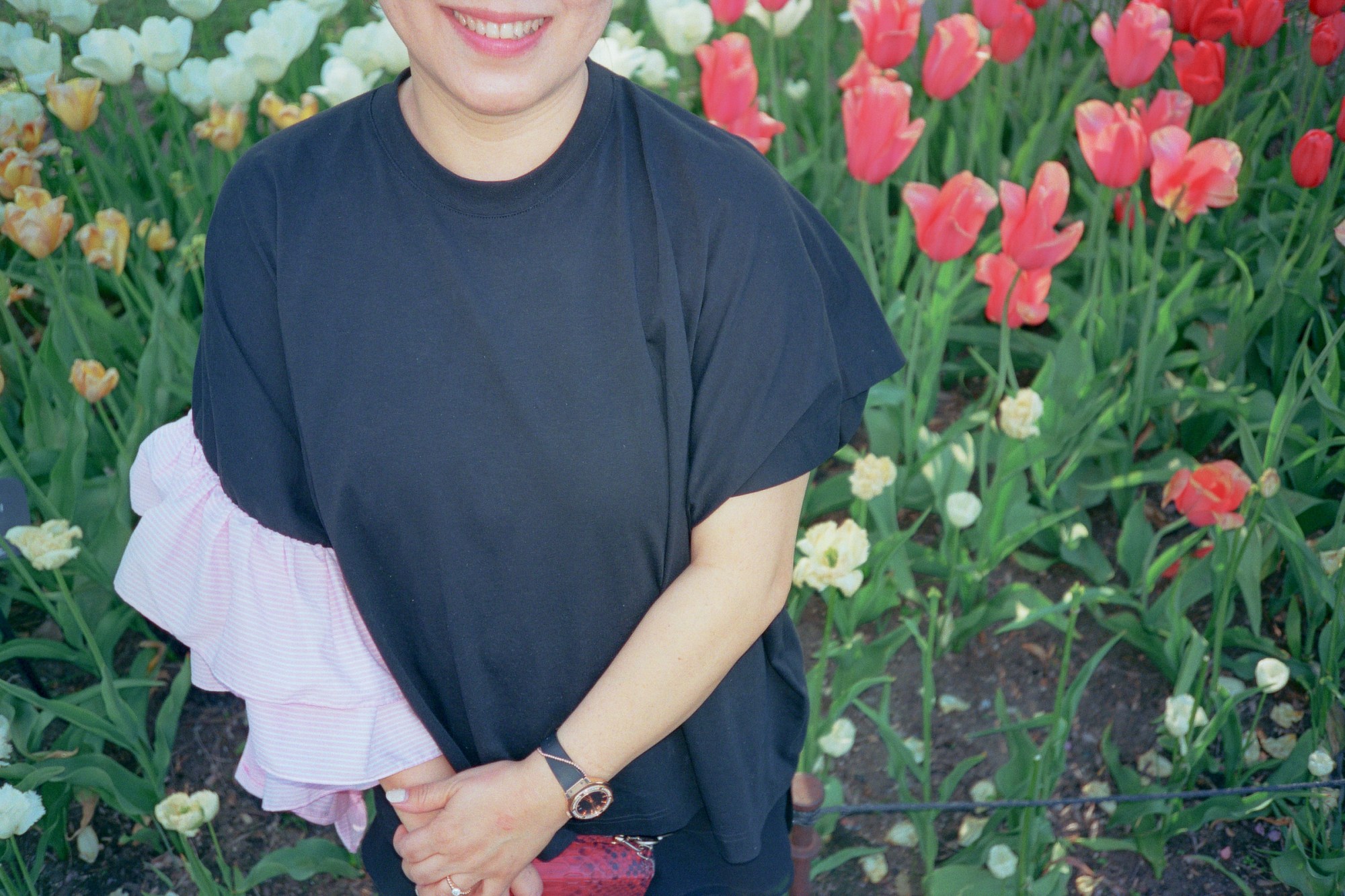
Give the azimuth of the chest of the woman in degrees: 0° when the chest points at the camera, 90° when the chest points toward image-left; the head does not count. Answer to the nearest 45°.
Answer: approximately 0°

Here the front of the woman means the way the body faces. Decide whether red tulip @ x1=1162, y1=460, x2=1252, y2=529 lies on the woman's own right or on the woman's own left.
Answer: on the woman's own left

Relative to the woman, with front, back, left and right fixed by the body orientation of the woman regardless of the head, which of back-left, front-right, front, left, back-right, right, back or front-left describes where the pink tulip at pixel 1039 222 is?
back-left

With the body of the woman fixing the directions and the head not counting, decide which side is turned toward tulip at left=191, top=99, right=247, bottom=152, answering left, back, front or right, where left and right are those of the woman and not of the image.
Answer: back

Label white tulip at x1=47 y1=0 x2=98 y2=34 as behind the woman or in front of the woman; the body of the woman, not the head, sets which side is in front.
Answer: behind

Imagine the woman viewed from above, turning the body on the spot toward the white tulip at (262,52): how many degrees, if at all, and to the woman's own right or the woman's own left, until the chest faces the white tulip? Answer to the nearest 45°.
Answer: approximately 180°

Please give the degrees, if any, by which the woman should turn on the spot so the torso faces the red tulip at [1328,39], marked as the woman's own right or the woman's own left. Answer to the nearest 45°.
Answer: approximately 135° to the woman's own left

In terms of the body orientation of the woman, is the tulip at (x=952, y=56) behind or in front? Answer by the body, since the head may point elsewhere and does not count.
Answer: behind

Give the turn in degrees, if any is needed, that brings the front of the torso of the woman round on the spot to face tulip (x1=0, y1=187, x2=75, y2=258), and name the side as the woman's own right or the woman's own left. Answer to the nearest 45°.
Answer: approximately 135° to the woman's own right

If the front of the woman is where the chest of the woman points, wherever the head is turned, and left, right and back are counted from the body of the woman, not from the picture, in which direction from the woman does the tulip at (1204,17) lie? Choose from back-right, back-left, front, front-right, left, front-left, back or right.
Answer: back-left

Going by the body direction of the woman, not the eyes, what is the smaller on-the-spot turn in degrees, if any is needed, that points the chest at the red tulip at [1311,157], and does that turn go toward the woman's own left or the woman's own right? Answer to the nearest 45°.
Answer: approximately 135° to the woman's own left
